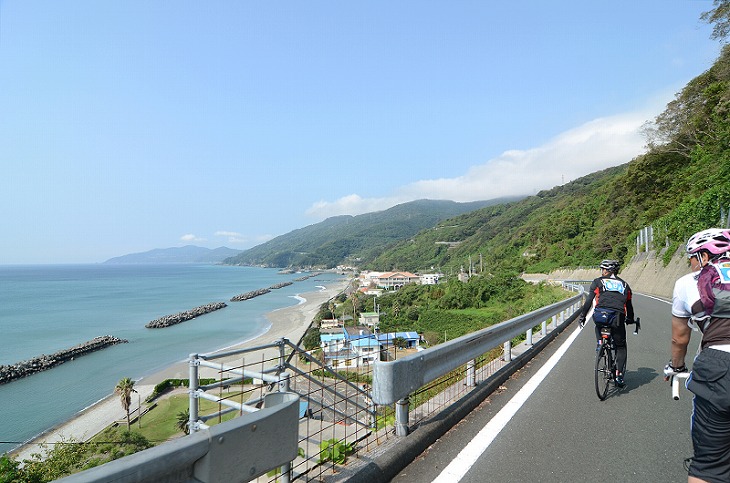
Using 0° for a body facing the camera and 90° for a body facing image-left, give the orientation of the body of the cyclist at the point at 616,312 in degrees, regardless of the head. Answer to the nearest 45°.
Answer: approximately 180°

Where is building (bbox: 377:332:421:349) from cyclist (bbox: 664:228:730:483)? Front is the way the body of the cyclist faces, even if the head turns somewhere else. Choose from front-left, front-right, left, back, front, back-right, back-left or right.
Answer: front

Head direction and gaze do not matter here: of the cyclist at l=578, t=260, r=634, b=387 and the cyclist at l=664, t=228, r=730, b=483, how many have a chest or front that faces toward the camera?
0

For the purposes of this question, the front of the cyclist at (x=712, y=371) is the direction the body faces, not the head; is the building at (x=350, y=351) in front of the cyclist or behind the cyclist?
in front

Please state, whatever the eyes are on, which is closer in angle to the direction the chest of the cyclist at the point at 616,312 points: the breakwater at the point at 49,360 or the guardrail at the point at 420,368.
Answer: the breakwater

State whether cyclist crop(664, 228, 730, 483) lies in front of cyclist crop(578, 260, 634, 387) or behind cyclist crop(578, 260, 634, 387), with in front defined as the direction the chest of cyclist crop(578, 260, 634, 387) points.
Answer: behind

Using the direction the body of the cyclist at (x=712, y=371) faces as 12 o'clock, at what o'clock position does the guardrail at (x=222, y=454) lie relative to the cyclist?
The guardrail is roughly at 9 o'clock from the cyclist.

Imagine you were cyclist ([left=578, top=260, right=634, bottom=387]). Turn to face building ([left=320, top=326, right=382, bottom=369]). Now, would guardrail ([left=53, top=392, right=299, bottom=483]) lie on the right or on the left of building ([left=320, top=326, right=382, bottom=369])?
left

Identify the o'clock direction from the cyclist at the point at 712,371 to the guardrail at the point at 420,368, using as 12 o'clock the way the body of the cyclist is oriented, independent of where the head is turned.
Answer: The guardrail is roughly at 11 o'clock from the cyclist.

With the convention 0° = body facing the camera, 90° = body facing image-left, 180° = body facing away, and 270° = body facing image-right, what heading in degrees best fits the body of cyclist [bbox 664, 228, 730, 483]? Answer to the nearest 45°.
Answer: approximately 135°
